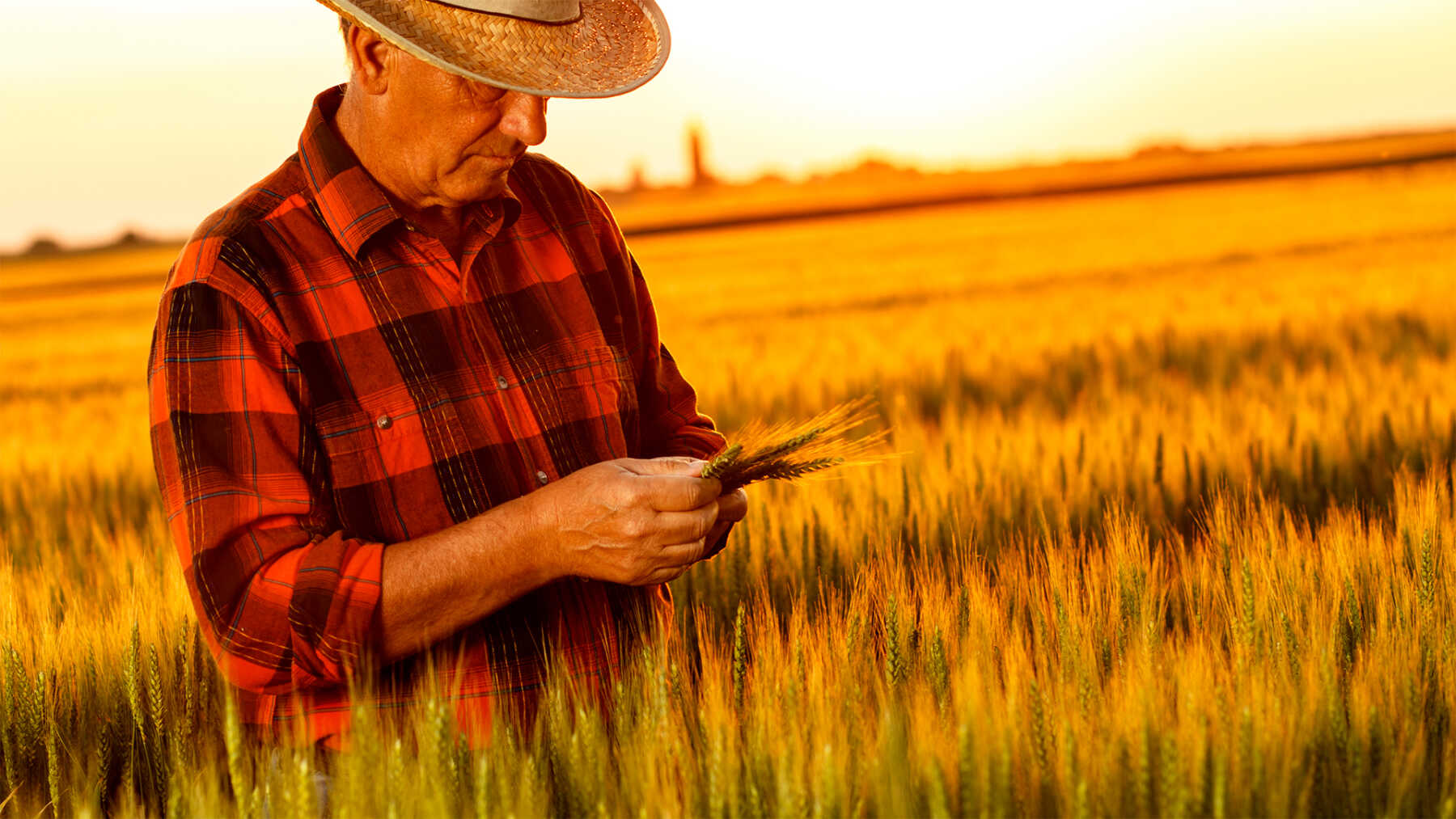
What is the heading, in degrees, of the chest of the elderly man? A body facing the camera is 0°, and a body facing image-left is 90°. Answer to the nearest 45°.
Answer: approximately 315°
